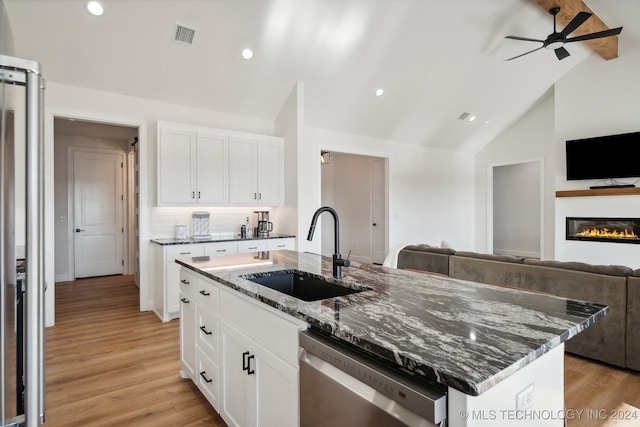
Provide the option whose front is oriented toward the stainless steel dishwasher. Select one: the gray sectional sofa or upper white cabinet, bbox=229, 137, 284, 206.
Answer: the upper white cabinet

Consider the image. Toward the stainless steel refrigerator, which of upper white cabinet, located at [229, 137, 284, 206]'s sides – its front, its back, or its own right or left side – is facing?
front

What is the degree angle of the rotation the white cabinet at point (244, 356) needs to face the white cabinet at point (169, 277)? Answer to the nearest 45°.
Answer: approximately 135° to its right

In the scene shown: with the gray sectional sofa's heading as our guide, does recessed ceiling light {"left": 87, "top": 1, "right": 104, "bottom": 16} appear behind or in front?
behind

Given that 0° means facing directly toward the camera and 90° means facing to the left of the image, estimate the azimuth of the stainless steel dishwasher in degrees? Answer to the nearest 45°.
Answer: approximately 45°

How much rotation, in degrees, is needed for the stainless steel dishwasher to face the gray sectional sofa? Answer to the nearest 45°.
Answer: approximately 180°

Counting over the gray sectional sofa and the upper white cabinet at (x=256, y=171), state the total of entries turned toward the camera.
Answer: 1

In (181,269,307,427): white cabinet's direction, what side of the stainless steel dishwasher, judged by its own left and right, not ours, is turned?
right

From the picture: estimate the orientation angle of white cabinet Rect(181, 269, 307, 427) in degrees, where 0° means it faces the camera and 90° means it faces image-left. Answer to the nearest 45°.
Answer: approximately 45°

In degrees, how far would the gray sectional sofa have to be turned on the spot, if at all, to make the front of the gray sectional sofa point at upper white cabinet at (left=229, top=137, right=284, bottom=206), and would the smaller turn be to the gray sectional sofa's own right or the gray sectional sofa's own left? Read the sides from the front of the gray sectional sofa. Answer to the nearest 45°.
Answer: approximately 135° to the gray sectional sofa's own left

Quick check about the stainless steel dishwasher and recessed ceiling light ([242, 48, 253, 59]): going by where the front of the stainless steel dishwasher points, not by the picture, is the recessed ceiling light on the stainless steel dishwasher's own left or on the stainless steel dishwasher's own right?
on the stainless steel dishwasher's own right

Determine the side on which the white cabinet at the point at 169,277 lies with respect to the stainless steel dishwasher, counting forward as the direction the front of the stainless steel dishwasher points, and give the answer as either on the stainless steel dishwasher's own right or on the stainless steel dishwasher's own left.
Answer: on the stainless steel dishwasher's own right

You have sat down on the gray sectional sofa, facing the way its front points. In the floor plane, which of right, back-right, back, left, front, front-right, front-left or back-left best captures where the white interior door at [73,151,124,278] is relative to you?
back-left

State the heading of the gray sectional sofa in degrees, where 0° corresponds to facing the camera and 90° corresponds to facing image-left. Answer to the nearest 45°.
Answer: approximately 225°

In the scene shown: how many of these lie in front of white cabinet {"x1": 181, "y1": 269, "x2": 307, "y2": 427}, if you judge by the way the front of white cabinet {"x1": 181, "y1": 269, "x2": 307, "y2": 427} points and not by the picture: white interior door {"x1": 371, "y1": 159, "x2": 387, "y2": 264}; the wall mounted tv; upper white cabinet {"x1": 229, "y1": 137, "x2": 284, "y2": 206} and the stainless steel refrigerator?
1

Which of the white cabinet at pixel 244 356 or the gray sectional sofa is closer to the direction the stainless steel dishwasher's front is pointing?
the white cabinet

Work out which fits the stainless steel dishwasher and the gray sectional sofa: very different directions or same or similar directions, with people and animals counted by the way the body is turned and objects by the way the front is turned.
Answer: very different directions
